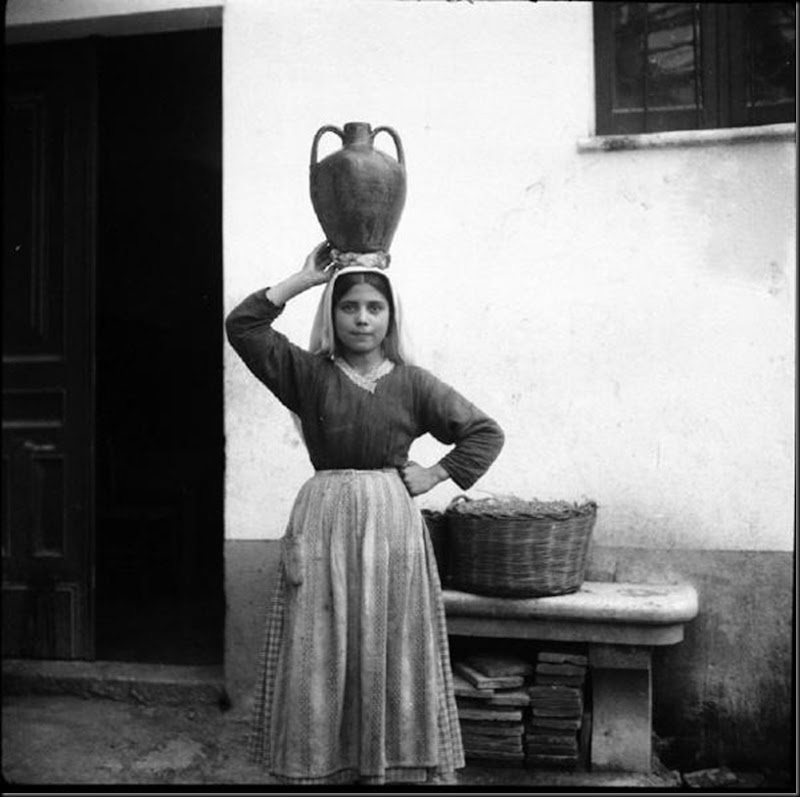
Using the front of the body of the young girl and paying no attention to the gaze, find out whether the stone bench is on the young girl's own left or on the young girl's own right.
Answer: on the young girl's own left

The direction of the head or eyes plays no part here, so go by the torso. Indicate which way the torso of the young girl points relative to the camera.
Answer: toward the camera
